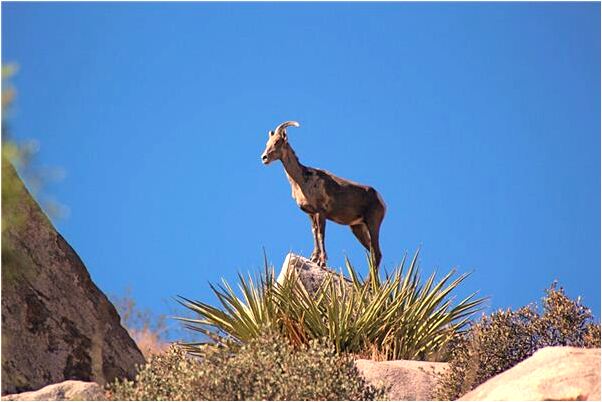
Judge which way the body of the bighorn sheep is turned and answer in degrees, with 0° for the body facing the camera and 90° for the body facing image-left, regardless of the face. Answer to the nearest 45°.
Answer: approximately 90°

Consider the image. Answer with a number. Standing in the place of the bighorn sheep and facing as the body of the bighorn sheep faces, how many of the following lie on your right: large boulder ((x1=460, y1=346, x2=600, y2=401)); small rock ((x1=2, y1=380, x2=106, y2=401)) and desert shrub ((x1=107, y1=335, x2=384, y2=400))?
0

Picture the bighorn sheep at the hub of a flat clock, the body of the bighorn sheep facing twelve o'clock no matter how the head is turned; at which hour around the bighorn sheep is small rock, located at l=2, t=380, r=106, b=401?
The small rock is roughly at 10 o'clock from the bighorn sheep.

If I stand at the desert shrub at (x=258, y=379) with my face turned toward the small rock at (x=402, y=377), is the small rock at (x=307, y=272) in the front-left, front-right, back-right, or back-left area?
front-left

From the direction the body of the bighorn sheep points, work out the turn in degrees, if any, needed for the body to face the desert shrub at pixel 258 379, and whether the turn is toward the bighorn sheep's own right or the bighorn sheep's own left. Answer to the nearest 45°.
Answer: approximately 90° to the bighorn sheep's own left

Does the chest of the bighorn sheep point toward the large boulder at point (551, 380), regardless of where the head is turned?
no
